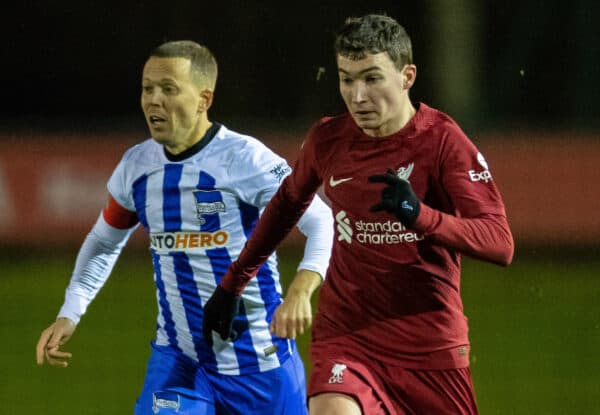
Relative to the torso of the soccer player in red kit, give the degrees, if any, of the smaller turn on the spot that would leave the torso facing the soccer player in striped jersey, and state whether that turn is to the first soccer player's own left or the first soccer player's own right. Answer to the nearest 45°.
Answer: approximately 90° to the first soccer player's own right

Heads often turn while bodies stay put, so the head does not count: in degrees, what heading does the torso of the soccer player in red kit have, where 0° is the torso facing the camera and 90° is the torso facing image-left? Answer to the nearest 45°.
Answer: approximately 45°

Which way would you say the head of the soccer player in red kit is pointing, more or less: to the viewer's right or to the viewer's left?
to the viewer's left

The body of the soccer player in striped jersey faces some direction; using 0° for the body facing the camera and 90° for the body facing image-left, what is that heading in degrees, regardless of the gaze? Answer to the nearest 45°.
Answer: approximately 45°

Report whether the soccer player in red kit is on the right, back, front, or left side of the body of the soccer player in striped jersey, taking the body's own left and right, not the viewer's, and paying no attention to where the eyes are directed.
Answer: left
